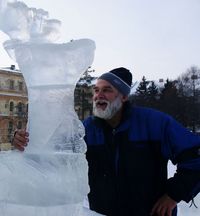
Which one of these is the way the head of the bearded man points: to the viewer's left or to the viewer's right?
to the viewer's left

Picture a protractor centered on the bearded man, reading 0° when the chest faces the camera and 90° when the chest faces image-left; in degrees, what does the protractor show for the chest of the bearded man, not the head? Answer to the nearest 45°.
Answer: approximately 45°
